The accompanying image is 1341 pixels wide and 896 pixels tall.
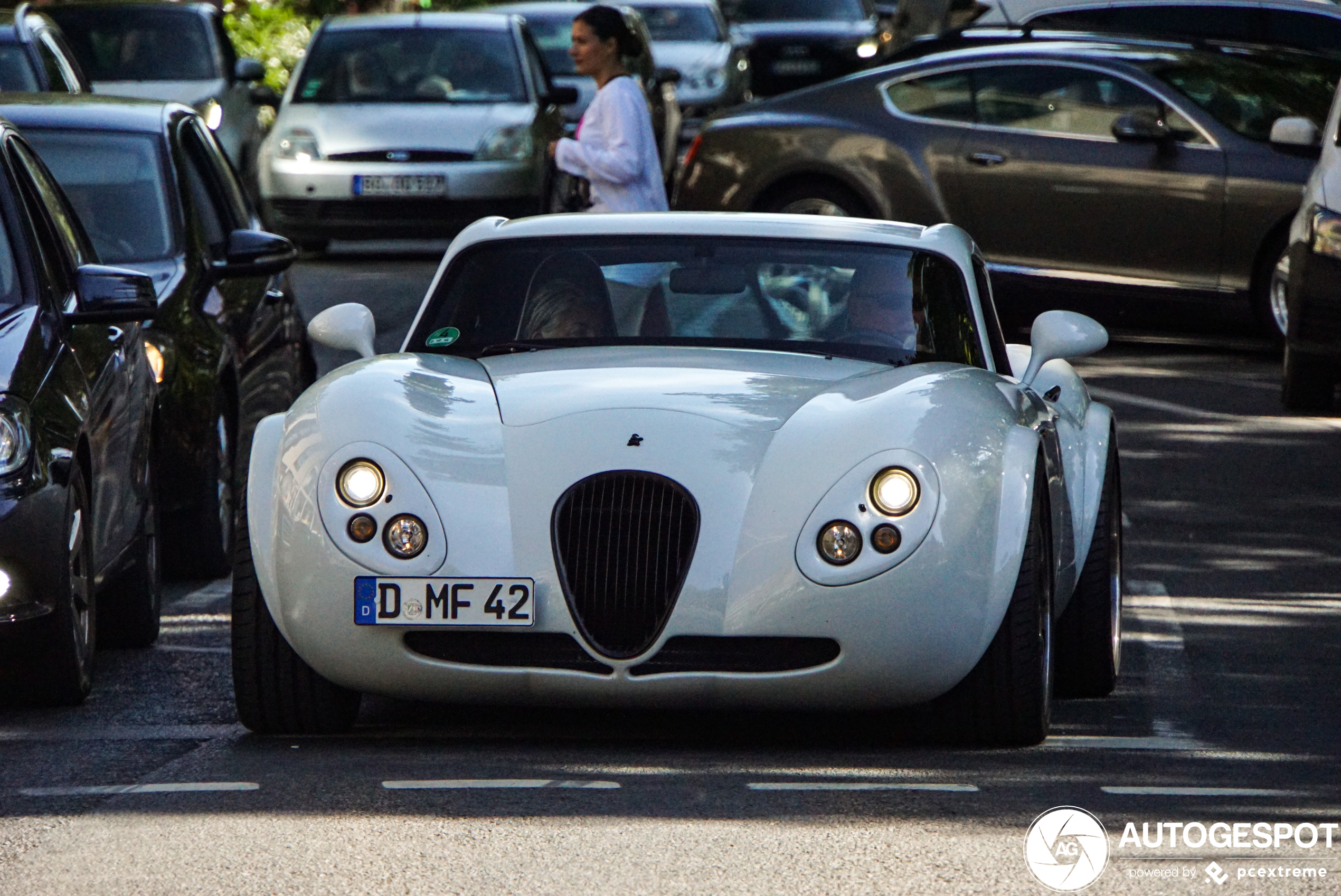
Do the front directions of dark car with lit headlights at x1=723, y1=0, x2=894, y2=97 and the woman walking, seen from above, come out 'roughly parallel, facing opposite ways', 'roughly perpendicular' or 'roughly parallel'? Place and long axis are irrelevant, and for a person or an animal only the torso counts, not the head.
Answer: roughly perpendicular

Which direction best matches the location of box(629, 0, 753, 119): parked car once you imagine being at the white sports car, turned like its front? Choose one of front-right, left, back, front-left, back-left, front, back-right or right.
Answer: back

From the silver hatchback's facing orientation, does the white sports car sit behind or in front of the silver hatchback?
in front

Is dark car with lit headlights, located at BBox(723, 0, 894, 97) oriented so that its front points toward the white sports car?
yes

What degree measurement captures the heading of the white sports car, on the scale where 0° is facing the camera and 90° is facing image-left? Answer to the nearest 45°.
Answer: approximately 0°

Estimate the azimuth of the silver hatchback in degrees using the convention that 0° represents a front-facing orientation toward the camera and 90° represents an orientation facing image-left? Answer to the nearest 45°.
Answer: approximately 0°

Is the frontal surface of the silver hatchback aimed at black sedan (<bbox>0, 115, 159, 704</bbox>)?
yes

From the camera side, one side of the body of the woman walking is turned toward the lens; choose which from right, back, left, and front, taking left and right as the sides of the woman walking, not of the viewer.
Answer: left

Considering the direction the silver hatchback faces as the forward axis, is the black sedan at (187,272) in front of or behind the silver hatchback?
in front
